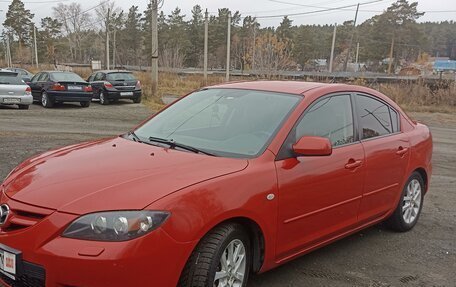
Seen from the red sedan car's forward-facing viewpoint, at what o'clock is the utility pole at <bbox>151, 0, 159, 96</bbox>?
The utility pole is roughly at 4 o'clock from the red sedan car.

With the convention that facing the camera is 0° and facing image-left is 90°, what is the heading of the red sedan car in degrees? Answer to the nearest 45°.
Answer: approximately 45°

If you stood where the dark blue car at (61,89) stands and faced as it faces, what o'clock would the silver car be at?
The silver car is roughly at 9 o'clock from the dark blue car.

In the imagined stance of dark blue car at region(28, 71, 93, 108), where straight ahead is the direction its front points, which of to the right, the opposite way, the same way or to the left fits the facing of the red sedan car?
to the left

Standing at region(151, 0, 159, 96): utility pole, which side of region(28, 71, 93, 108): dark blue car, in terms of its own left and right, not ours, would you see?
right

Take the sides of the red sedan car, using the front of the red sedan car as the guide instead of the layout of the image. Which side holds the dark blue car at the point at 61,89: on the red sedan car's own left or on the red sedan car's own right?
on the red sedan car's own right

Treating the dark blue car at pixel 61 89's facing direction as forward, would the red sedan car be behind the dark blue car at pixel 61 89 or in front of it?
behind

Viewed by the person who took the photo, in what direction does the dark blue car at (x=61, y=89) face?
facing away from the viewer and to the left of the viewer
